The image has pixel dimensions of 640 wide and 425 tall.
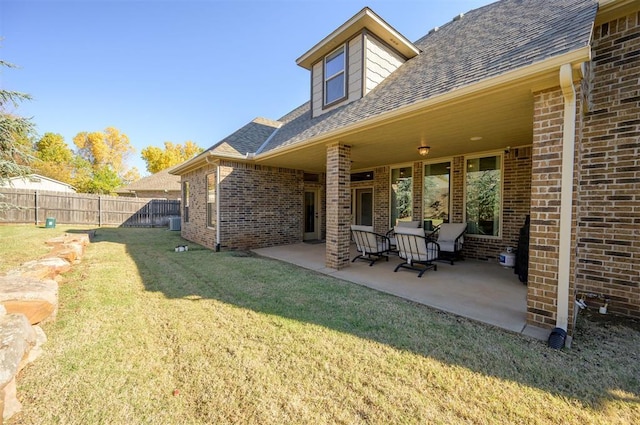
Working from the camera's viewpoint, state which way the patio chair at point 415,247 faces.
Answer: facing away from the viewer and to the right of the viewer

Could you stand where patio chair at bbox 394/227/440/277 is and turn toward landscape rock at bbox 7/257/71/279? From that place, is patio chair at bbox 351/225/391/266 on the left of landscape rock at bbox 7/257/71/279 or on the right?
right

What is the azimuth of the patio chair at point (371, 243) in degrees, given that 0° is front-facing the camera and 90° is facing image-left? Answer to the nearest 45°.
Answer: approximately 225°

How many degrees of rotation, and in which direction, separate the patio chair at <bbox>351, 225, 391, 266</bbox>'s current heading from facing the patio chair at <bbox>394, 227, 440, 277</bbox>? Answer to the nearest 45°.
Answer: approximately 90° to its right

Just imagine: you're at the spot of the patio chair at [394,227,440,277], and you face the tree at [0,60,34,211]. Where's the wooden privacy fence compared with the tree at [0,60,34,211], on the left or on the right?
right

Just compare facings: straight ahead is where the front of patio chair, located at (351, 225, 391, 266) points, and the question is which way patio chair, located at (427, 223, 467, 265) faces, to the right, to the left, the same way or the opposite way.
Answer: the opposite way

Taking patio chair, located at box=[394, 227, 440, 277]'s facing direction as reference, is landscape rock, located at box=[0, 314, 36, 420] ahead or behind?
behind
